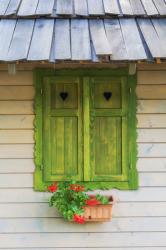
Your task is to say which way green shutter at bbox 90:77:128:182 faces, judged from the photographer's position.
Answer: facing the viewer

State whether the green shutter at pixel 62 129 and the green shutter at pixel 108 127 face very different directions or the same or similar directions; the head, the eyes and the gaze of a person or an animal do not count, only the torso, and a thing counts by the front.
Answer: same or similar directions

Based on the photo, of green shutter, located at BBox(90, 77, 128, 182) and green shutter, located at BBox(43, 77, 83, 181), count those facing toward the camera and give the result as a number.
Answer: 2

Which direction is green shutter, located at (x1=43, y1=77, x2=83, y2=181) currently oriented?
toward the camera
